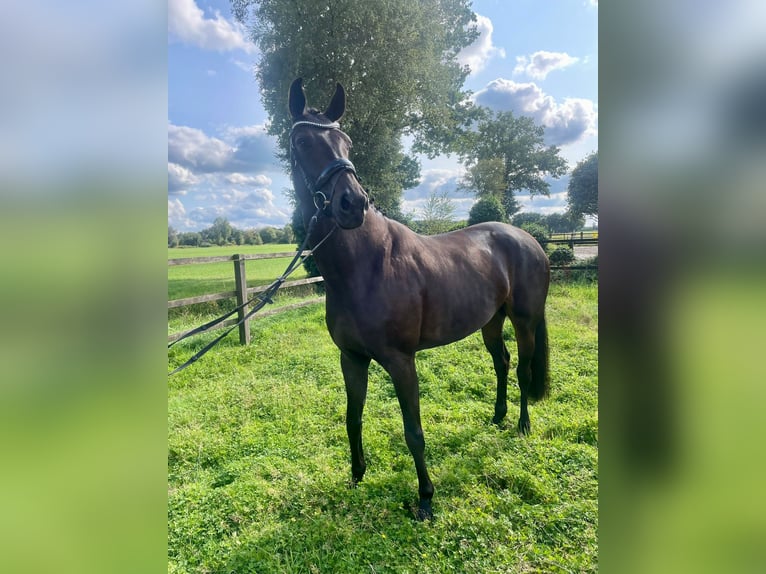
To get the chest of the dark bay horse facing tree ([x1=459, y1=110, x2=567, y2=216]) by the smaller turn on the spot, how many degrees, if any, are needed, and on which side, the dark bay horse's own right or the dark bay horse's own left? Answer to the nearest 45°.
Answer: approximately 135° to the dark bay horse's own right

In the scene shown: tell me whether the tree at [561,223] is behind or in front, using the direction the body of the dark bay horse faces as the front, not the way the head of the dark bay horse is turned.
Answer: behind

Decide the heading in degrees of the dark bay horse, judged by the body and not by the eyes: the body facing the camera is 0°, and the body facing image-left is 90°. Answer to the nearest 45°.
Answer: approximately 45°

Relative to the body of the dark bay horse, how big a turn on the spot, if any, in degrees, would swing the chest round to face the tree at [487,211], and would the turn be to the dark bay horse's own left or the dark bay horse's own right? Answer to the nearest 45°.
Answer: approximately 135° to the dark bay horse's own right

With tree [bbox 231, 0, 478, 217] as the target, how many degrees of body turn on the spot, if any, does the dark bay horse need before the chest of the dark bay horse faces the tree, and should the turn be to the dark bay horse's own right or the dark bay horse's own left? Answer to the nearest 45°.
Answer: approximately 135° to the dark bay horse's own right

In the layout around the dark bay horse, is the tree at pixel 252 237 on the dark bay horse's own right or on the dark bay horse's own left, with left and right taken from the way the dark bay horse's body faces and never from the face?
on the dark bay horse's own right

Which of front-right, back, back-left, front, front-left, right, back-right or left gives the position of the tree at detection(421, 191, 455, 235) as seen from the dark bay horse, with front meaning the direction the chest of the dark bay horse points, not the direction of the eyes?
back-right

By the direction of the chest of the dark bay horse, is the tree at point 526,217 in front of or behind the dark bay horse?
behind
